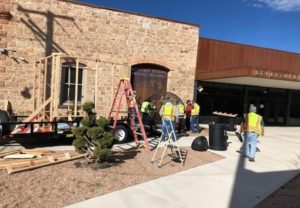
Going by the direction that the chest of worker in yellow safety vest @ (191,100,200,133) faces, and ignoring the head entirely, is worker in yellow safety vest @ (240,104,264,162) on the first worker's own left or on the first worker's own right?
on the first worker's own left

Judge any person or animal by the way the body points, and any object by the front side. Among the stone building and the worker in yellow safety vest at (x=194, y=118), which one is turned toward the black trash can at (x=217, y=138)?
the stone building

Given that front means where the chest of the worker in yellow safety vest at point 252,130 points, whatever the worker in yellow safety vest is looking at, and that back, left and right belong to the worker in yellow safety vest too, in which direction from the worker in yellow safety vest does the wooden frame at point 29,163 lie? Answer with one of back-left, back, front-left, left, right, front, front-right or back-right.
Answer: back-left

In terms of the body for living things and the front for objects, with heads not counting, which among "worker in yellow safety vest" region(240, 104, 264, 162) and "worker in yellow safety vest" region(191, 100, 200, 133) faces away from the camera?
"worker in yellow safety vest" region(240, 104, 264, 162)

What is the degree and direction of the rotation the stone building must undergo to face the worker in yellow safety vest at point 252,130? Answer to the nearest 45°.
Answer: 0° — it already faces them

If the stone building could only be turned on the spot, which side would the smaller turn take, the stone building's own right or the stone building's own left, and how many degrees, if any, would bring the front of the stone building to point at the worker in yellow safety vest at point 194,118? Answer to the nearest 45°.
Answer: approximately 45° to the stone building's own left

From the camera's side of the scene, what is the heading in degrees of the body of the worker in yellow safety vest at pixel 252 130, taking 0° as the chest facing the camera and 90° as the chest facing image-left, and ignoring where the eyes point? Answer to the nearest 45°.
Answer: approximately 180°
